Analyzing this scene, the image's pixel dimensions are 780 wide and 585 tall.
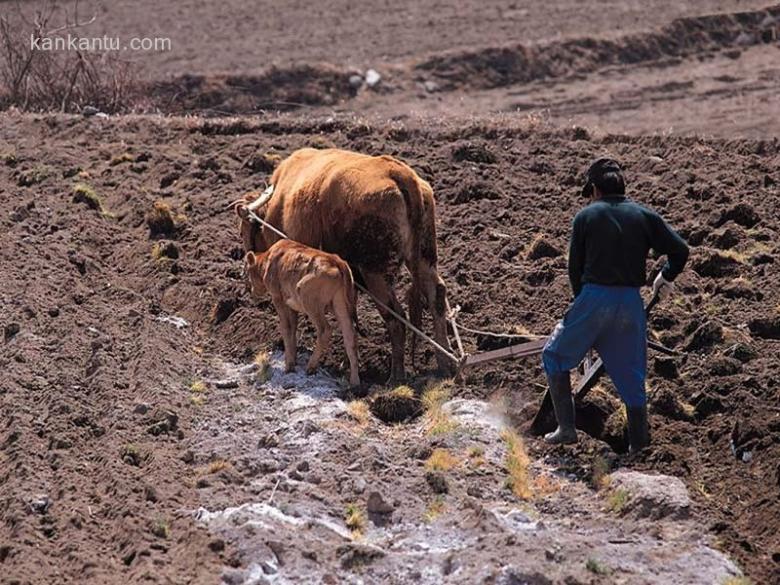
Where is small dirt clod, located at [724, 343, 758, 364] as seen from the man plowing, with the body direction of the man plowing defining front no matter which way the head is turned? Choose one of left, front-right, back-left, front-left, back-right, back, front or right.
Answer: right

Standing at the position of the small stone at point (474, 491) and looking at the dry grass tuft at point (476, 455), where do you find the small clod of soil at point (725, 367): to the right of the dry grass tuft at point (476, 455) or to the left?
right

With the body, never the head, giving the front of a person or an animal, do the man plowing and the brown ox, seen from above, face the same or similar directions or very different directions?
same or similar directions

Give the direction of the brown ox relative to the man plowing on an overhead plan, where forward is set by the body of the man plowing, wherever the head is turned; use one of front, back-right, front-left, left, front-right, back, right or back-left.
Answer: front

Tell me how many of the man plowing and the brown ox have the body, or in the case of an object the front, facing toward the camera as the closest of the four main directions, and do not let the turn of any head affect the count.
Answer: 0

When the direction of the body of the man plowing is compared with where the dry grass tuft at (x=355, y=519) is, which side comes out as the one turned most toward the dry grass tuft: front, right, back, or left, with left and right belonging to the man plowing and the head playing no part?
left

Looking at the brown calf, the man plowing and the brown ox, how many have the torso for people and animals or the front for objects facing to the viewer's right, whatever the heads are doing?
0

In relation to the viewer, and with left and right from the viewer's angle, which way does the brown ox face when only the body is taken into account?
facing away from the viewer and to the left of the viewer

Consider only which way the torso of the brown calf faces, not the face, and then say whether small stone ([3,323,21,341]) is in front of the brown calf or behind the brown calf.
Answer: in front

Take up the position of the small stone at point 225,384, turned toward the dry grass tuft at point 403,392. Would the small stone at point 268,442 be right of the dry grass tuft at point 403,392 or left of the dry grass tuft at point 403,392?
right

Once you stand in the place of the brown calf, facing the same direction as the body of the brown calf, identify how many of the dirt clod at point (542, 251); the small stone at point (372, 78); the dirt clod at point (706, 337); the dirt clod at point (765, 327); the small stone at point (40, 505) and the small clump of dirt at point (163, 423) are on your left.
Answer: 2

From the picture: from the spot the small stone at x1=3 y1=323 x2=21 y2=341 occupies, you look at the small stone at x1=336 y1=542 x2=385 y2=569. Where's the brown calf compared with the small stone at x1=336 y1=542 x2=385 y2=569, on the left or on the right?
left

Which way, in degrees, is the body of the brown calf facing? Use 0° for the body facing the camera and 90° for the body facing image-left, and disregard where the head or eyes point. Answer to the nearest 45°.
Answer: approximately 135°

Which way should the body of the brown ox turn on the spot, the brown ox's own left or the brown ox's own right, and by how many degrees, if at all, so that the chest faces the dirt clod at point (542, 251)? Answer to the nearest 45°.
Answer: approximately 90° to the brown ox's own right

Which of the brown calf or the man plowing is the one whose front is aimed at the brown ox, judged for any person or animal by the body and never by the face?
the man plowing

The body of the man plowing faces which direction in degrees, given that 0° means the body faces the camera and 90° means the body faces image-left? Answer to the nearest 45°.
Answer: approximately 135°
